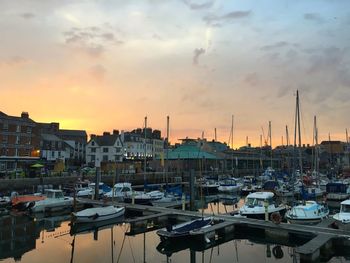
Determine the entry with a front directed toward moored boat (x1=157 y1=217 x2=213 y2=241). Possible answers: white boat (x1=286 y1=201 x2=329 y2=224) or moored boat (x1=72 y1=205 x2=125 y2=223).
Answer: the white boat

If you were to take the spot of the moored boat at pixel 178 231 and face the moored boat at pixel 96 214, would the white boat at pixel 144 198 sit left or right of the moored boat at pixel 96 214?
right

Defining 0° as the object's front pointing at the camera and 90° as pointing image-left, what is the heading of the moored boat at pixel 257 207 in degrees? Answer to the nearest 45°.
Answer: approximately 45°

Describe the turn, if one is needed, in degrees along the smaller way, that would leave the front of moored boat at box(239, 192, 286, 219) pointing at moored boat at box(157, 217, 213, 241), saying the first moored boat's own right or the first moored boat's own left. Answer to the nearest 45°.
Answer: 0° — it already faces it

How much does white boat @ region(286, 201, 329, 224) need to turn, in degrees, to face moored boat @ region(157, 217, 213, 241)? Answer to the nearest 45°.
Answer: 0° — it already faces it
